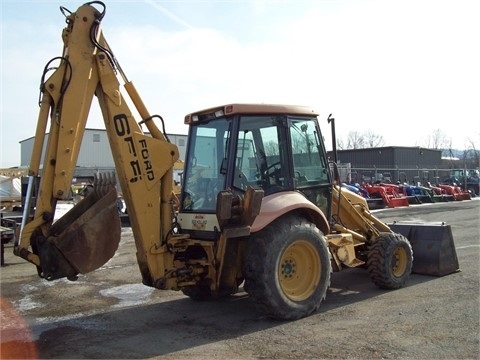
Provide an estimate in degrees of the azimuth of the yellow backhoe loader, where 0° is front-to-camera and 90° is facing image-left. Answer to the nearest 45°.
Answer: approximately 225°

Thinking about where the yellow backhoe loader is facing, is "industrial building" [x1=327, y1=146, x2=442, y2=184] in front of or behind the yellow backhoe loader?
in front
